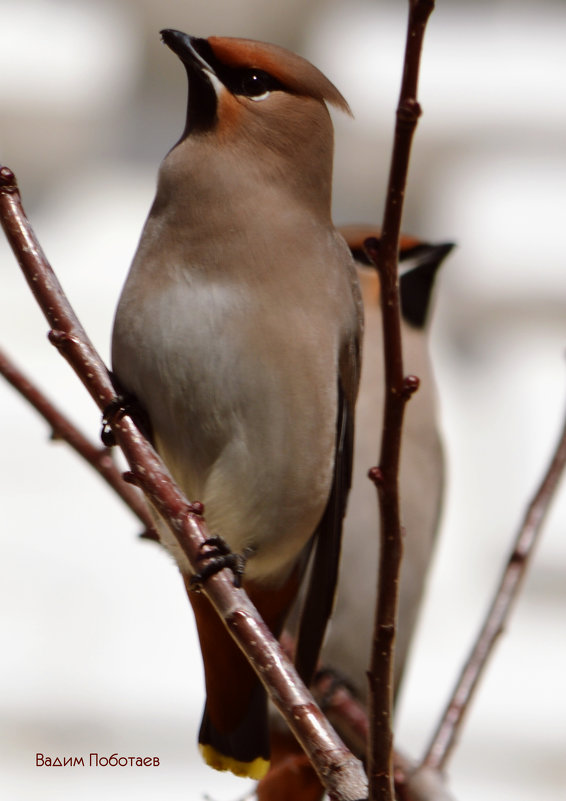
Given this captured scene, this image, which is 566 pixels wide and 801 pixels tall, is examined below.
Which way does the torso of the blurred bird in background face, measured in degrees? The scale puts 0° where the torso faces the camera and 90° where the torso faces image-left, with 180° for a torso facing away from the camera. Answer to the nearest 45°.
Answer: approximately 270°

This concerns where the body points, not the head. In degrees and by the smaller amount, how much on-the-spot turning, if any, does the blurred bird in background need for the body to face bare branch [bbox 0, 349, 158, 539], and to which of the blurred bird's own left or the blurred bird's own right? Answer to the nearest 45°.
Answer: approximately 135° to the blurred bird's own right

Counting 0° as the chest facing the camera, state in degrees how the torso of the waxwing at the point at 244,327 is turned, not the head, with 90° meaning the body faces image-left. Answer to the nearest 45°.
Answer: approximately 45°

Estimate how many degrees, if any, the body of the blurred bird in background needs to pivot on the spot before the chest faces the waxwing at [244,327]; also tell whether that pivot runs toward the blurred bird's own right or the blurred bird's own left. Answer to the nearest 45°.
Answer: approximately 90° to the blurred bird's own right

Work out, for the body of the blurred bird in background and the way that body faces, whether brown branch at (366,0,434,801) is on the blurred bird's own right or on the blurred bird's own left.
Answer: on the blurred bird's own right

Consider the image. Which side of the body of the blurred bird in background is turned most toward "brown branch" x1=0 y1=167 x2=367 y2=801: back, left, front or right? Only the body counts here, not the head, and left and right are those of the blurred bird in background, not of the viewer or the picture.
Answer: right
